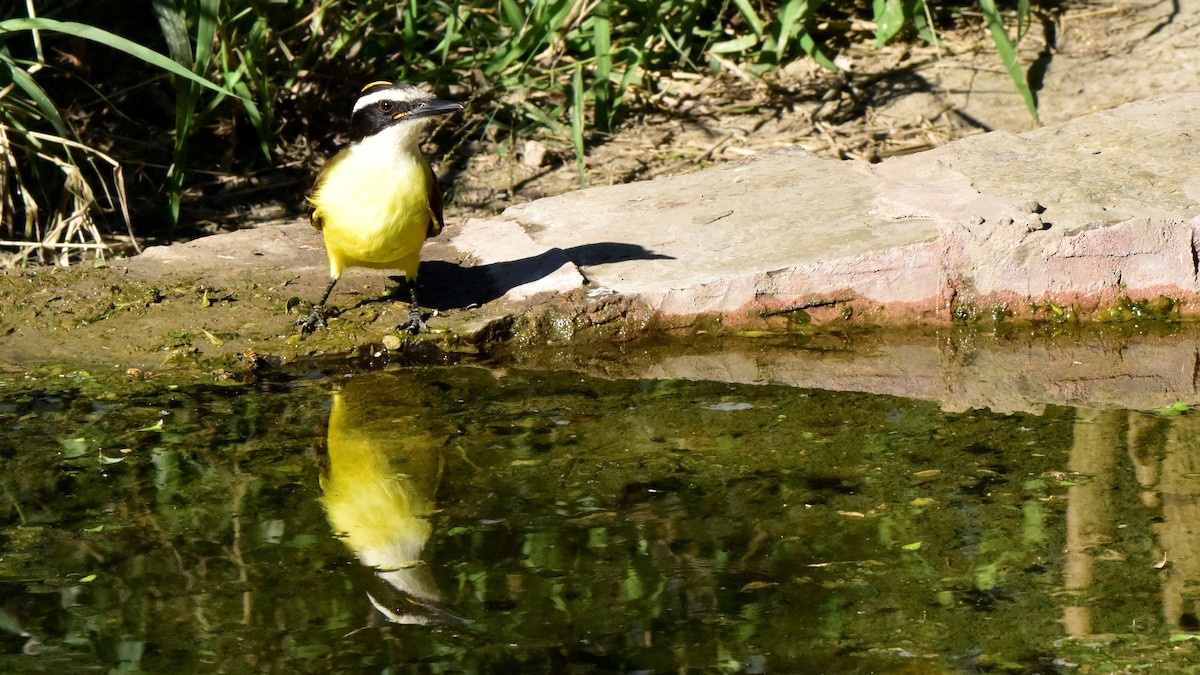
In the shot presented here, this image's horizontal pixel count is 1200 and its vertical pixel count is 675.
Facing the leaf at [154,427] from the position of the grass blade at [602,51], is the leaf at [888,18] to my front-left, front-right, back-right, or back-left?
back-left

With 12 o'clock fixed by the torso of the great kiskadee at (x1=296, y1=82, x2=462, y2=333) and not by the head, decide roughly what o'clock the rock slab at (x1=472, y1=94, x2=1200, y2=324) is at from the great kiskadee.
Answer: The rock slab is roughly at 9 o'clock from the great kiskadee.

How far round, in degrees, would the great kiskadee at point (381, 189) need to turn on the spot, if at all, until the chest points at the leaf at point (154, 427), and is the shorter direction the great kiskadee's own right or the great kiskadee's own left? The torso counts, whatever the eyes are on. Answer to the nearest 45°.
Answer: approximately 45° to the great kiskadee's own right

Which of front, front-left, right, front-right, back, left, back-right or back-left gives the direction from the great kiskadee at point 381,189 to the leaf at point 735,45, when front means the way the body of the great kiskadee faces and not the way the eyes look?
back-left

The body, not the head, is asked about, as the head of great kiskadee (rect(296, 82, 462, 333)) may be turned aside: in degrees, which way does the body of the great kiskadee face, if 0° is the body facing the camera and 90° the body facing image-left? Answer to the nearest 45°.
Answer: approximately 0°

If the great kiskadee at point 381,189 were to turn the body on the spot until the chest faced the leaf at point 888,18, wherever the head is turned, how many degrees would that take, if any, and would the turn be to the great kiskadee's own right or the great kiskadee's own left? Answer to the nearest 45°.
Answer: approximately 135° to the great kiskadee's own left

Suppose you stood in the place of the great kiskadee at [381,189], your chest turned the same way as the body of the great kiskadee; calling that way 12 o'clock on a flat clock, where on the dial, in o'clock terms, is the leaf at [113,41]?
The leaf is roughly at 4 o'clock from the great kiskadee.

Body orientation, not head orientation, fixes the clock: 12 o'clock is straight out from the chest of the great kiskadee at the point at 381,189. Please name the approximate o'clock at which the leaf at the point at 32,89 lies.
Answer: The leaf is roughly at 4 o'clock from the great kiskadee.

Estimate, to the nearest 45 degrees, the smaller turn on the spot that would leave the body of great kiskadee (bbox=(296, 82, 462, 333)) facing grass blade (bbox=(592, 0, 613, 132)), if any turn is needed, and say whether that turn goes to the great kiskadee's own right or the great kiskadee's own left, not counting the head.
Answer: approximately 135° to the great kiskadee's own left

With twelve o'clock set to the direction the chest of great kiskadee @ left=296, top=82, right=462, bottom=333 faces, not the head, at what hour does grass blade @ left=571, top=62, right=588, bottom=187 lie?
The grass blade is roughly at 7 o'clock from the great kiskadee.
